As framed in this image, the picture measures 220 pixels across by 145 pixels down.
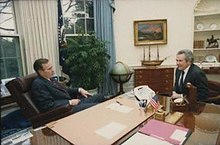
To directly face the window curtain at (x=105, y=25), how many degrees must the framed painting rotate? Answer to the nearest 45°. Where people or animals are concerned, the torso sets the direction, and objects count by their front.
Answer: approximately 45° to its right

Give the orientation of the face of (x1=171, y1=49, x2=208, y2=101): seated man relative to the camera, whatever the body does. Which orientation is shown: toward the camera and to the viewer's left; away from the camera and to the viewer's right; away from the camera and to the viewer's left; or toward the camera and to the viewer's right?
toward the camera and to the viewer's left

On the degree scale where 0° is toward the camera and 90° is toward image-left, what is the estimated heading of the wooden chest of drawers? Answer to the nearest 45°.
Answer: approximately 0°

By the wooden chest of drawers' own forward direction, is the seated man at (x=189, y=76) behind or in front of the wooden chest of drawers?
in front

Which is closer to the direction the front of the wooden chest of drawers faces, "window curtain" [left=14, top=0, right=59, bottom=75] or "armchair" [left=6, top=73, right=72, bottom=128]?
the armchair

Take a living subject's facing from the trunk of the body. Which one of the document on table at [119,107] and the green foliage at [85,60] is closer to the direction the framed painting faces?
the document on table

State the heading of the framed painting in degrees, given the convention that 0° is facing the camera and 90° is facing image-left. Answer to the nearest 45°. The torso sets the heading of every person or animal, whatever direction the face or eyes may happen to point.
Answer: approximately 0°

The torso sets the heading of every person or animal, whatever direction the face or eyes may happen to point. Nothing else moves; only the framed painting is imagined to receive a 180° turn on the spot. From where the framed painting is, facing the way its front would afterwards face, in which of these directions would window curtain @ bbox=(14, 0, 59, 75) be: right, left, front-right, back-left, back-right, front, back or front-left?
back-left

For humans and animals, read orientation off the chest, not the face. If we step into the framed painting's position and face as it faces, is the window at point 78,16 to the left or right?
on its right

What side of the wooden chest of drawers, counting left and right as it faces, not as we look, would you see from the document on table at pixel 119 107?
front

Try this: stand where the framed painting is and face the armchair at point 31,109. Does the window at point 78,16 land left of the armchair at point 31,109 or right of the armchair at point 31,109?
right

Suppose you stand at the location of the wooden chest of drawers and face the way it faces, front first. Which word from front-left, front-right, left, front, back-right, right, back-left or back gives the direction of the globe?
right

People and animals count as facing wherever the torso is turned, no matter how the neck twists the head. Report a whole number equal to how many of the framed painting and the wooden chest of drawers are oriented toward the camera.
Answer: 2

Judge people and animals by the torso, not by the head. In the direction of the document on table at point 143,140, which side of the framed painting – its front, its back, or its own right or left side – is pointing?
front

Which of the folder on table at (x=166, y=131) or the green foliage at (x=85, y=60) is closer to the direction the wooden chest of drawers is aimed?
the folder on table
